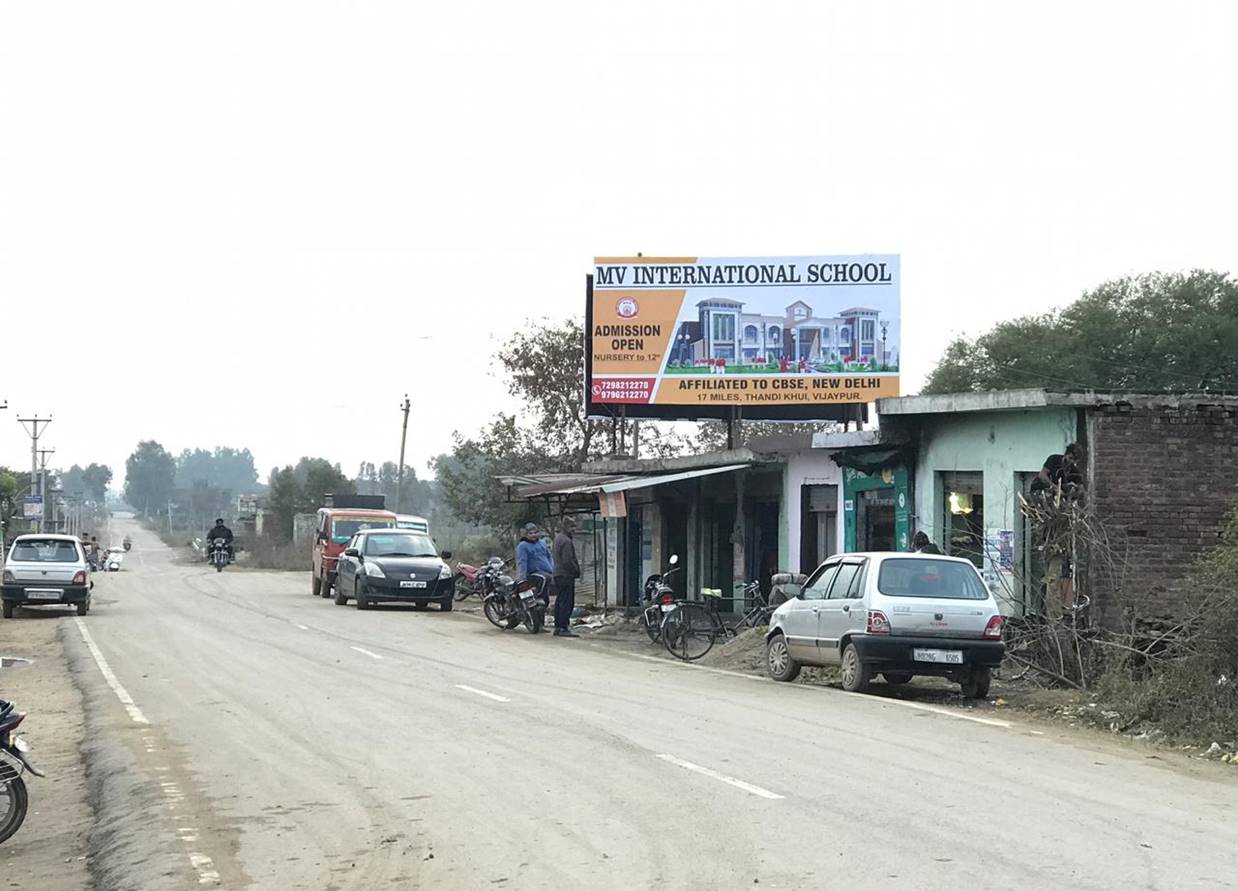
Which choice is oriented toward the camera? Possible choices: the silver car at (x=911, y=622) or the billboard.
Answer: the billboard

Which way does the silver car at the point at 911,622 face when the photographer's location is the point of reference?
facing away from the viewer and to the left of the viewer

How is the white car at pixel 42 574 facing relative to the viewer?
away from the camera

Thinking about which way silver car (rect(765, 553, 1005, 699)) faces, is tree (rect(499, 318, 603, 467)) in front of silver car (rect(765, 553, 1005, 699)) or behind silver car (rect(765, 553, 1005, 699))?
in front

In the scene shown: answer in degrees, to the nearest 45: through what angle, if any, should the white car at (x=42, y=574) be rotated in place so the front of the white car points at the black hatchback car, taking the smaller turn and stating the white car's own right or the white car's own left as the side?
approximately 90° to the white car's own right

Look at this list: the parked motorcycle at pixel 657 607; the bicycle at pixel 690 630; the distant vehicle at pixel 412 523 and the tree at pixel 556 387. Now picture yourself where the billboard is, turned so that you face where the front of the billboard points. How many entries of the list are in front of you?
2

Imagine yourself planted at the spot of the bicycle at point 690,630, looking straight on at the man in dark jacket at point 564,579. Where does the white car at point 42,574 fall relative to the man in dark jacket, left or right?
left

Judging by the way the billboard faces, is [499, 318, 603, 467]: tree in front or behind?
behind

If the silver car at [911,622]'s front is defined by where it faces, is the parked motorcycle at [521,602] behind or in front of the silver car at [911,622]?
in front

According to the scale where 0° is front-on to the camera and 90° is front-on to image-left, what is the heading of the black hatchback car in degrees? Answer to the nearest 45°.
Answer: approximately 315°

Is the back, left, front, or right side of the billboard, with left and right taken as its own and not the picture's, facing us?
front
